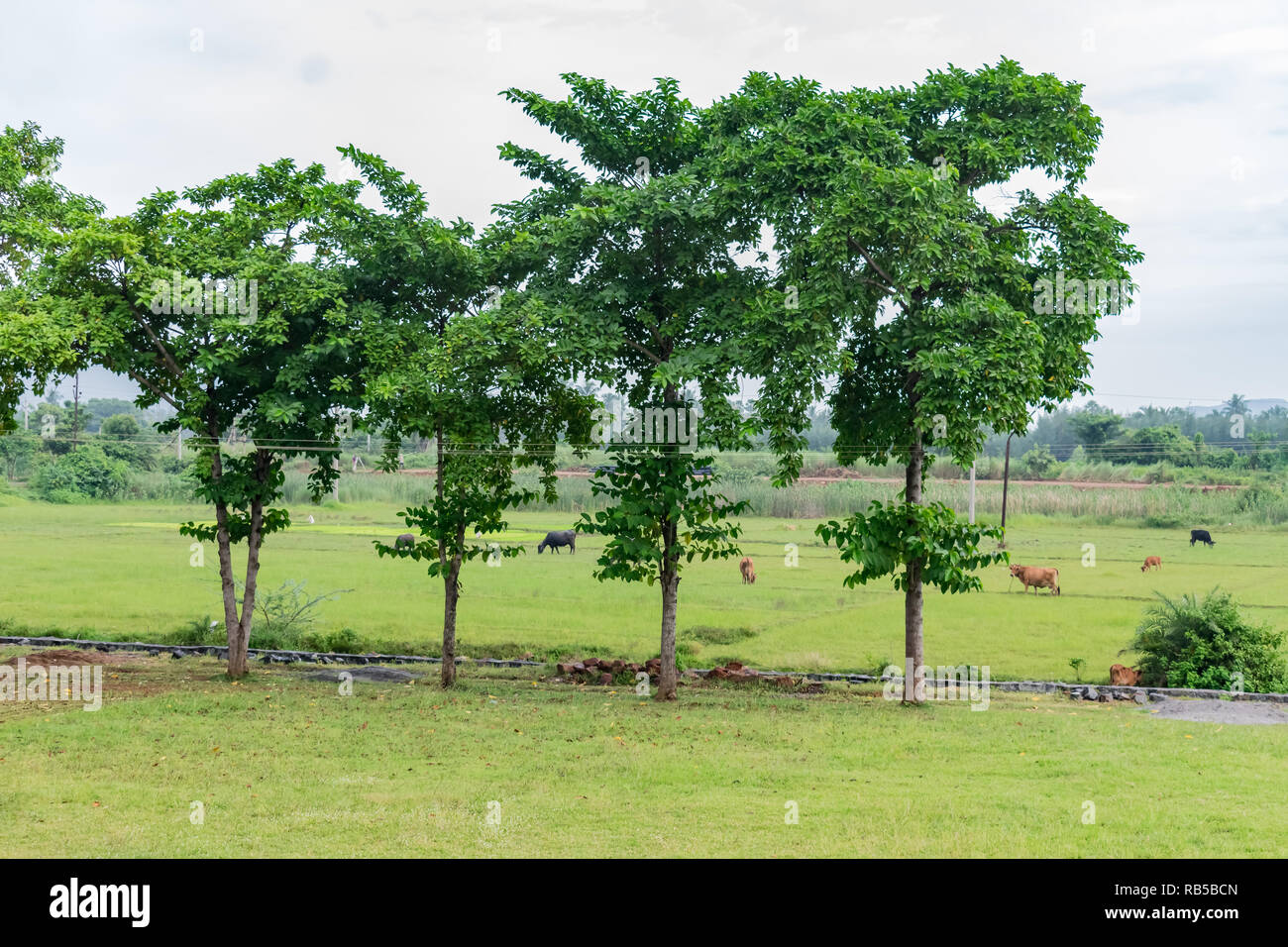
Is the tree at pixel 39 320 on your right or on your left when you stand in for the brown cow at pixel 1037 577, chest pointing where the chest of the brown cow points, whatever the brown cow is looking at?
on your left

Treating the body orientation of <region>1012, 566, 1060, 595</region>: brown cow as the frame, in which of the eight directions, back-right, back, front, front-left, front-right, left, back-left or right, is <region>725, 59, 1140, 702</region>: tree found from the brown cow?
left

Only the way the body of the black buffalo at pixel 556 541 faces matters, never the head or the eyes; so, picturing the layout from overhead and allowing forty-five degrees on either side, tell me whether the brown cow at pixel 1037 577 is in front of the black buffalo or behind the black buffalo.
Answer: behind

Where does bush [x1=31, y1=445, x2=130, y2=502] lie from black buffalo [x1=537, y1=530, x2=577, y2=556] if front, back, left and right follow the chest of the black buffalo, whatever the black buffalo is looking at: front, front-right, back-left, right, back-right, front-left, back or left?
front-right

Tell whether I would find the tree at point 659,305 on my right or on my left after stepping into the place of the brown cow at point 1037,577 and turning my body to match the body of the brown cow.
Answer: on my left

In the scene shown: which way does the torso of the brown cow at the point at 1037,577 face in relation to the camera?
to the viewer's left

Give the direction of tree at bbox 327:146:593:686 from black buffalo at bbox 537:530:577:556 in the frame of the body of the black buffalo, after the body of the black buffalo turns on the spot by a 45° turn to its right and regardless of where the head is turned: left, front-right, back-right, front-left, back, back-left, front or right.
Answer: back-left

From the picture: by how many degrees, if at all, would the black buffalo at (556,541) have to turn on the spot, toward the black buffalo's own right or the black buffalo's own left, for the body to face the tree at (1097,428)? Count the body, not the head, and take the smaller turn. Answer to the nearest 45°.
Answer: approximately 135° to the black buffalo's own right

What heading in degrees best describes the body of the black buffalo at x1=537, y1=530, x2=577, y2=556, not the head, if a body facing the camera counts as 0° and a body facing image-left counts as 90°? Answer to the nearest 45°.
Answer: approximately 90°
